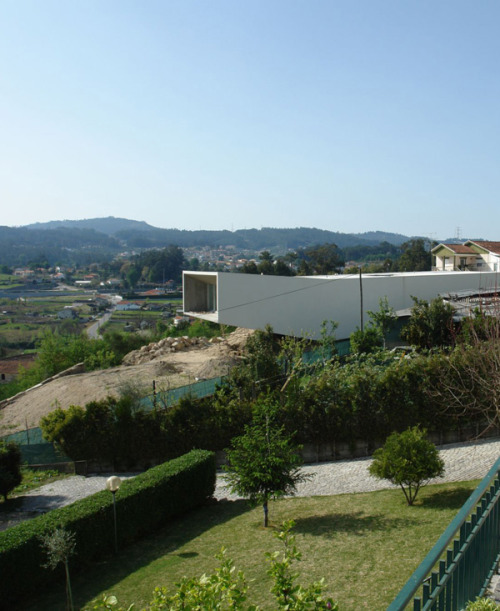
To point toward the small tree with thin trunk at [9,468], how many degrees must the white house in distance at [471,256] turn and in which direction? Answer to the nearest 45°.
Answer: approximately 45° to its left

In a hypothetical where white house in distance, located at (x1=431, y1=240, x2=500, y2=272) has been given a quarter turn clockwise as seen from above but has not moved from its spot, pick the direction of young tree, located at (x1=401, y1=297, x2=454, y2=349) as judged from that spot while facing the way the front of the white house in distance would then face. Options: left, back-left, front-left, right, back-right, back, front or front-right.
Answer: back-left

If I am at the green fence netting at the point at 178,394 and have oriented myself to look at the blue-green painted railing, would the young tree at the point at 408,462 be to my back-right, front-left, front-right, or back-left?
front-left

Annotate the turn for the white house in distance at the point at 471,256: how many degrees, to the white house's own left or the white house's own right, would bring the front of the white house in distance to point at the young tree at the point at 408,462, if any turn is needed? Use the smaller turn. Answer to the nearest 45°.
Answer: approximately 45° to the white house's own left

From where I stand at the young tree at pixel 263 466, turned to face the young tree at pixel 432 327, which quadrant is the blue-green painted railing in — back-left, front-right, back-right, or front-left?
back-right

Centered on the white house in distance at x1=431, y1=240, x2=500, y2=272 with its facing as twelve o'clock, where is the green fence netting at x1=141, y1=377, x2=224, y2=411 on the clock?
The green fence netting is roughly at 11 o'clock from the white house in distance.

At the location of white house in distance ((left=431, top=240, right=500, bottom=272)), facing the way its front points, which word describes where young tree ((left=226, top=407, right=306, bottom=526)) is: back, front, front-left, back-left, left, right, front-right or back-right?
front-left

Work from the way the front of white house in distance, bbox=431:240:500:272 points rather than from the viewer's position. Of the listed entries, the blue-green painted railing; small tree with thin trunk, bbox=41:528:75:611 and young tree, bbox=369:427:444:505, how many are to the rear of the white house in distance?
0

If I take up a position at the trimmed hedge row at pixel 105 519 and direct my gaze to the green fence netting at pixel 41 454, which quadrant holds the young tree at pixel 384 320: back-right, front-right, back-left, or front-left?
front-right

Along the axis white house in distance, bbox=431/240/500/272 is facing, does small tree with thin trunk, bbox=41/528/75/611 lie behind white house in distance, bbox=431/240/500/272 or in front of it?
in front

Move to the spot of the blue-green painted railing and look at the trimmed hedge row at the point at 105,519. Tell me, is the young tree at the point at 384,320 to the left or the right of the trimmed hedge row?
right

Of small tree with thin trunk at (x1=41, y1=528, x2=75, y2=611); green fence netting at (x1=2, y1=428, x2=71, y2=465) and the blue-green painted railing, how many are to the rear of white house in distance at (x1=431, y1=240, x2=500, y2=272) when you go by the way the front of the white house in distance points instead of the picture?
0

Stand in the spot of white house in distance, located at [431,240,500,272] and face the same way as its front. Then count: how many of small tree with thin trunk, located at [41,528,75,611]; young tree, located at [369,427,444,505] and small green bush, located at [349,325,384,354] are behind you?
0
